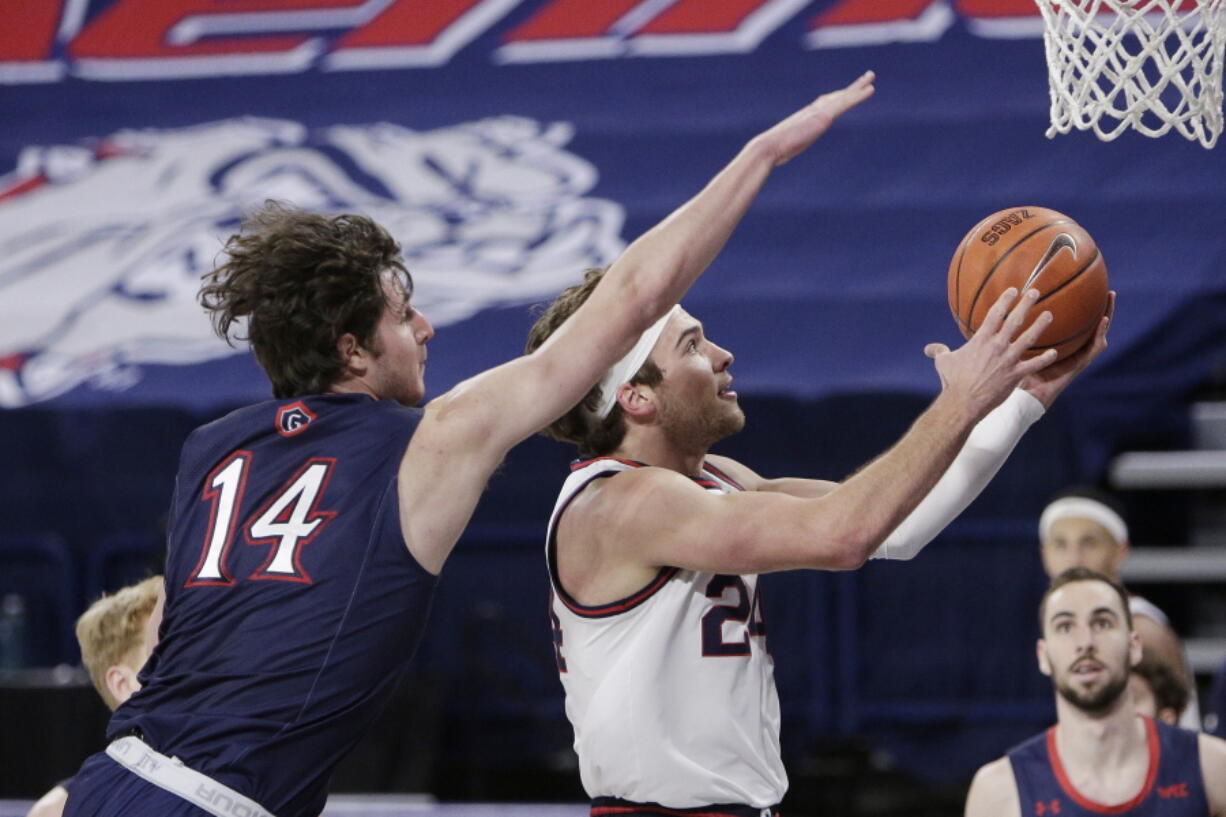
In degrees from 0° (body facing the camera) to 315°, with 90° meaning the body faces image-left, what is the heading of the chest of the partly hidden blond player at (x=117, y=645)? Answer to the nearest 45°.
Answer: approximately 270°

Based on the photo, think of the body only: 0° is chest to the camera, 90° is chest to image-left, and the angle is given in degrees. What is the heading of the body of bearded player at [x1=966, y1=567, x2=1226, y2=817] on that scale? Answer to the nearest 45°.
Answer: approximately 0°

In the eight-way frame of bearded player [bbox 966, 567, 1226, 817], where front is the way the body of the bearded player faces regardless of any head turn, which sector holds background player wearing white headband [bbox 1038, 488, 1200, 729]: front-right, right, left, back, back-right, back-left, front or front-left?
back

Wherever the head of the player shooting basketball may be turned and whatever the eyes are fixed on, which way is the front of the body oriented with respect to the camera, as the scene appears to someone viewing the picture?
to the viewer's right

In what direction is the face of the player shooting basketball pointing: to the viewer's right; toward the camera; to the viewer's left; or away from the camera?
to the viewer's right

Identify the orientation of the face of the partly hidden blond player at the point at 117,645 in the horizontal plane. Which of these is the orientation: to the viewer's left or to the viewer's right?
to the viewer's right
